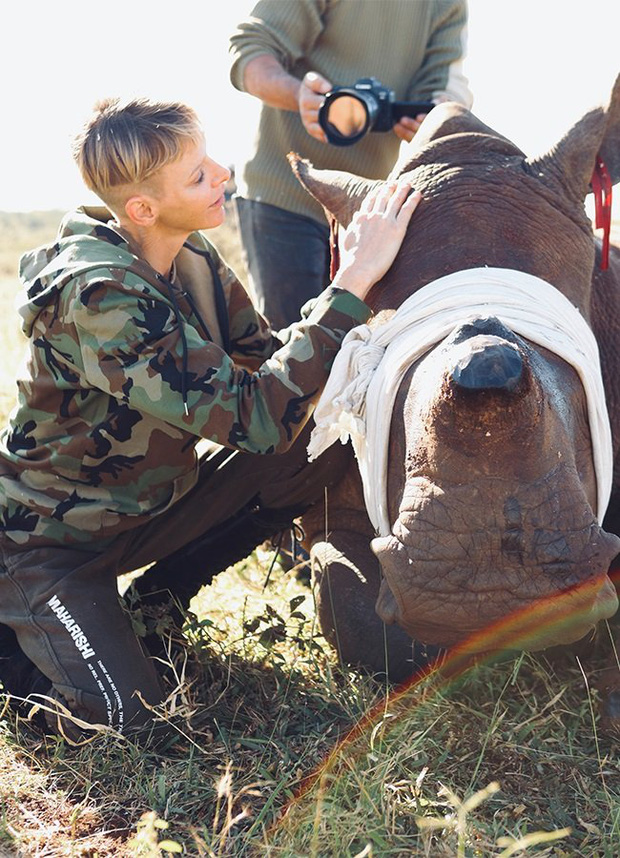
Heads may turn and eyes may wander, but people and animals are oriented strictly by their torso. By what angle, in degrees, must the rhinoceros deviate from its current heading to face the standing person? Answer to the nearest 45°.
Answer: approximately 180°

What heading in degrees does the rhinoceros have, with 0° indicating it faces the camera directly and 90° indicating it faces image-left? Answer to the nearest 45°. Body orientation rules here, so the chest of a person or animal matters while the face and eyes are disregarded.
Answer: approximately 0°

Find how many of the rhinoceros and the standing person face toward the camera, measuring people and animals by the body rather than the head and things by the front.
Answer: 2

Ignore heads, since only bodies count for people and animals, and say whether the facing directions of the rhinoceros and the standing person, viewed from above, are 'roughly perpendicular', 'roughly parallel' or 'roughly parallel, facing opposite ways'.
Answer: roughly parallel

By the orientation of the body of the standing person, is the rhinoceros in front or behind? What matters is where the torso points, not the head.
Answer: in front

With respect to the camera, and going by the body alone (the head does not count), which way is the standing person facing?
toward the camera
